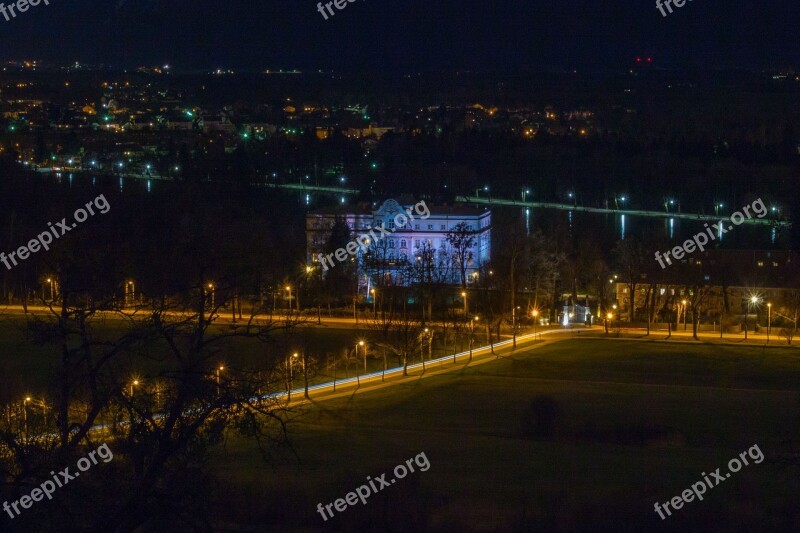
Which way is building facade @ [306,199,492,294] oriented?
toward the camera

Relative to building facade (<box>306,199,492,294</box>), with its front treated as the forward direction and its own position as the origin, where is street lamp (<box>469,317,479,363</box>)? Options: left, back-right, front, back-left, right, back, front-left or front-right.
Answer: front

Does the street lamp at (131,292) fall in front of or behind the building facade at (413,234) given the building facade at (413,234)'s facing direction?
in front
